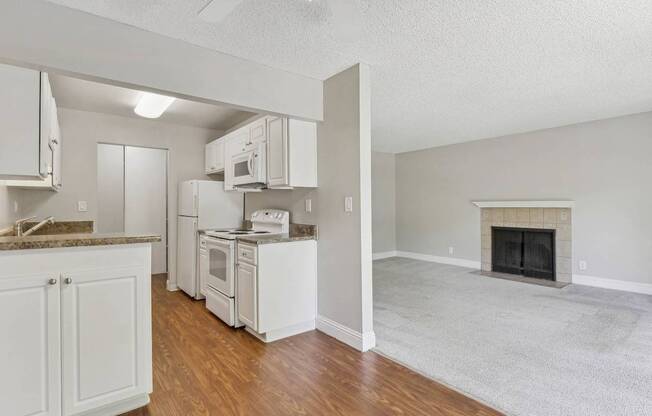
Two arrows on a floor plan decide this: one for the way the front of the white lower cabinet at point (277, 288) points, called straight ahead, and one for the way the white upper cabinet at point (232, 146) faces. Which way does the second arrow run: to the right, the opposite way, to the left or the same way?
the same way

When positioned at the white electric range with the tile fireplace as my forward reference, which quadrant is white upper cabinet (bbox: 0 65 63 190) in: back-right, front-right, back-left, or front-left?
back-right

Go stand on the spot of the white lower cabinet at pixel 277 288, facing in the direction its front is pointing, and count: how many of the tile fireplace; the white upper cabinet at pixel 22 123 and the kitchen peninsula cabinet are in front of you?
2

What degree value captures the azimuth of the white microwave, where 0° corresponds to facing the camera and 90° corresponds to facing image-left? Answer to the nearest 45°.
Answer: approximately 45°

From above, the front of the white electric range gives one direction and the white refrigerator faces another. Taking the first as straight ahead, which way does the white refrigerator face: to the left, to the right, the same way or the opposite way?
the same way

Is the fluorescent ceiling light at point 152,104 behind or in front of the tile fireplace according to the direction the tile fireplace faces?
in front

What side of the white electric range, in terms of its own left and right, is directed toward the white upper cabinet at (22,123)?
front

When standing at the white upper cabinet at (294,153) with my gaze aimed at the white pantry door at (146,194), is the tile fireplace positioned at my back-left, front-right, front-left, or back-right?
back-right

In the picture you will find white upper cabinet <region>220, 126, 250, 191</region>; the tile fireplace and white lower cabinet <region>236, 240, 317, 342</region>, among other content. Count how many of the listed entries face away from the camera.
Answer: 0

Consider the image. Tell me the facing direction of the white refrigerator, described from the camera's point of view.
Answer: facing the viewer and to the left of the viewer

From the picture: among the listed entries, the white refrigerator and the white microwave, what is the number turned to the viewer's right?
0

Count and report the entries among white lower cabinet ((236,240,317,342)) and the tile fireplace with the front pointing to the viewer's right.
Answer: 0

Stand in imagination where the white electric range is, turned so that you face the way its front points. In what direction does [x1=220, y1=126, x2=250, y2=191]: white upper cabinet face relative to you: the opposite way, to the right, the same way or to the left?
the same way

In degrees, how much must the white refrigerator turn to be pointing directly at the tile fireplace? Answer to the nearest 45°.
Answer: approximately 135° to its left

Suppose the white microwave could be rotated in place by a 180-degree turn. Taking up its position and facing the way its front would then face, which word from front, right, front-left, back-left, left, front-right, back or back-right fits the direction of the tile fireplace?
front-right
